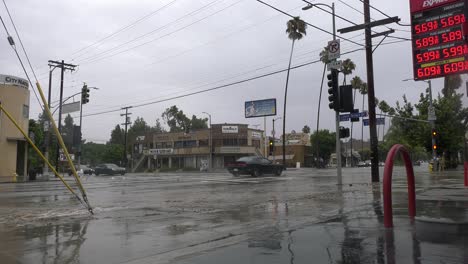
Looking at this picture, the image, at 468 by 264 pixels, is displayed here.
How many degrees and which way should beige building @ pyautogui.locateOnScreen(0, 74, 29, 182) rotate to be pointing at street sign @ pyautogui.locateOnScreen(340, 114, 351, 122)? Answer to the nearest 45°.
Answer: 0° — it already faces it

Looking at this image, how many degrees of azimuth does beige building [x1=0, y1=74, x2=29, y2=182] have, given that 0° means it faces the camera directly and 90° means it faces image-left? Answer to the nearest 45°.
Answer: approximately 315°

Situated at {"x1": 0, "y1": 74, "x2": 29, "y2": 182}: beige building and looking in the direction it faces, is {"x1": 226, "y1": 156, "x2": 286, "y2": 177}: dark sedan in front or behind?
in front

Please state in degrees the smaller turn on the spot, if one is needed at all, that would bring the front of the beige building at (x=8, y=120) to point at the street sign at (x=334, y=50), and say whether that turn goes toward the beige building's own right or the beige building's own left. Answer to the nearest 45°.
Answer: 0° — it already faces it

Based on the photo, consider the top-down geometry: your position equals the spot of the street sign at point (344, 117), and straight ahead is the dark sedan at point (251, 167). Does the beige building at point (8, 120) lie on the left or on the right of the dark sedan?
left

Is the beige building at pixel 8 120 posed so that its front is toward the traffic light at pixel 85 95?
yes

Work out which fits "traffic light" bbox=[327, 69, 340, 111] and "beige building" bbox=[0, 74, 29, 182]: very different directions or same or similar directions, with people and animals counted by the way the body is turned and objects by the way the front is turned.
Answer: very different directions

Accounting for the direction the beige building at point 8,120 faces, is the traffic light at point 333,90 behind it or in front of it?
in front

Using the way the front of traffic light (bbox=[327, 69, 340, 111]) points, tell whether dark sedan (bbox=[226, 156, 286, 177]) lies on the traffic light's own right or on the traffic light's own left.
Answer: on the traffic light's own right
